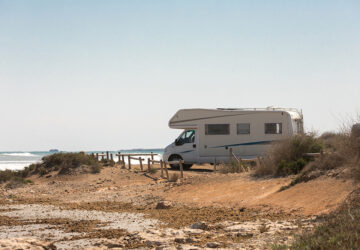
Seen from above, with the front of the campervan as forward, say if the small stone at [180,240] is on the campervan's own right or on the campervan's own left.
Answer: on the campervan's own left

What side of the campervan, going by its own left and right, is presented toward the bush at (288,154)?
left

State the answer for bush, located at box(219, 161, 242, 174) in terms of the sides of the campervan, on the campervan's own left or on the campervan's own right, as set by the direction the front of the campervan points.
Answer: on the campervan's own left

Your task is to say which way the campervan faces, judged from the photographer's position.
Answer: facing to the left of the viewer

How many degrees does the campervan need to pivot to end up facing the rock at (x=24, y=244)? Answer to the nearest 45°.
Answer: approximately 90° to its left

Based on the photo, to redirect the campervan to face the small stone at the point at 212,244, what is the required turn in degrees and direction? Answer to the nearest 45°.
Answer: approximately 90° to its left

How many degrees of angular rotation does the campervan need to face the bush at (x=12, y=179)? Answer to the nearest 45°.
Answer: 0° — it already faces it
